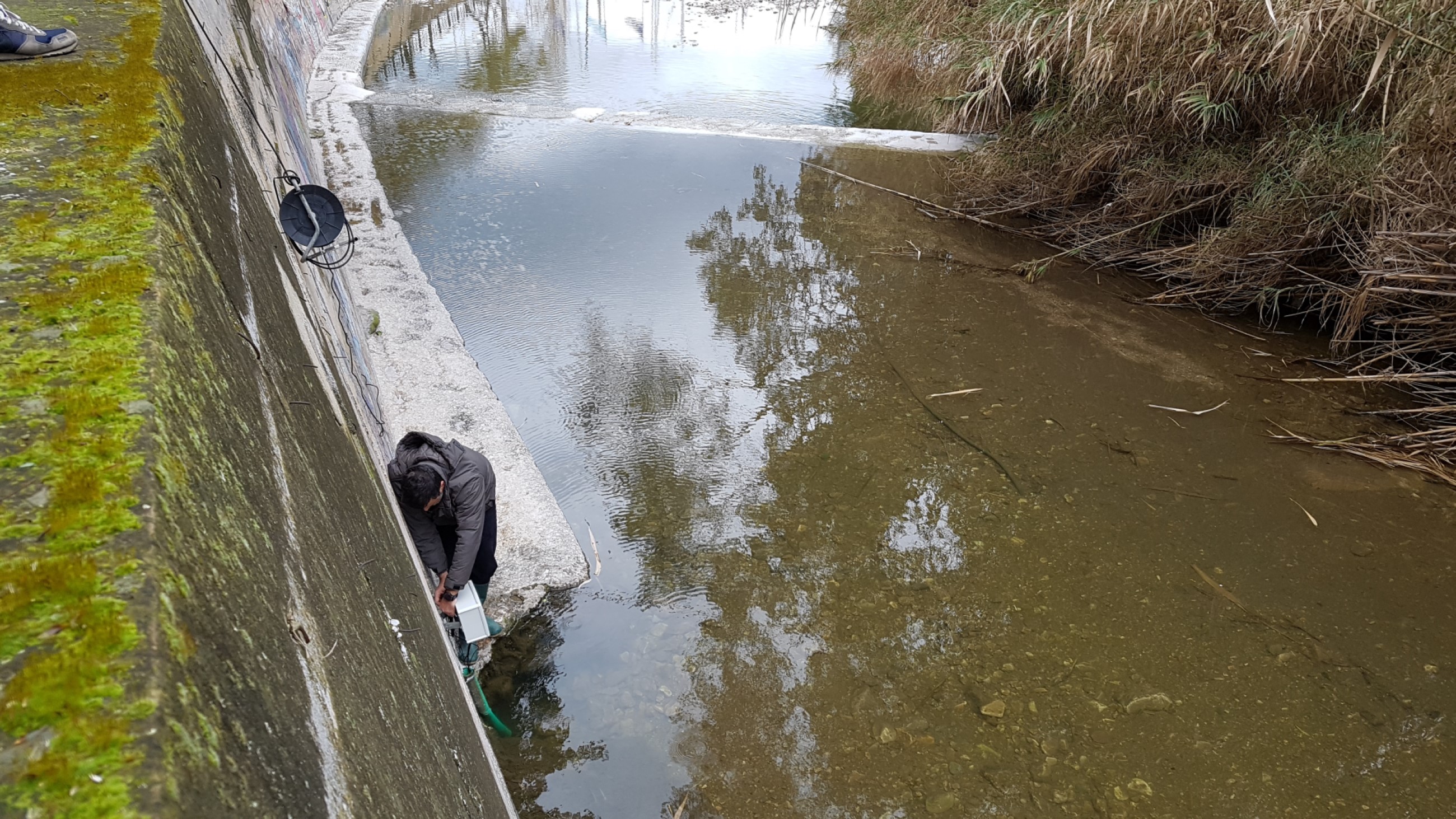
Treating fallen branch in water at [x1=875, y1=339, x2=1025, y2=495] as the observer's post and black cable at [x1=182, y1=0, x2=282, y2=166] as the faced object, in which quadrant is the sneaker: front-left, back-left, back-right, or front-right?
front-left

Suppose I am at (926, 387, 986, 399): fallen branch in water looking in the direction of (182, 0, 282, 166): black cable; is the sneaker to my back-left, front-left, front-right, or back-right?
front-left

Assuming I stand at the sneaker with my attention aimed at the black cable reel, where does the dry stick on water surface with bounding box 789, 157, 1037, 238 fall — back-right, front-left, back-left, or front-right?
front-left

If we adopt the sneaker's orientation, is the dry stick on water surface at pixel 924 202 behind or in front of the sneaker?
in front

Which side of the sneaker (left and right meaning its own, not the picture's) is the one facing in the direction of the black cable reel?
front

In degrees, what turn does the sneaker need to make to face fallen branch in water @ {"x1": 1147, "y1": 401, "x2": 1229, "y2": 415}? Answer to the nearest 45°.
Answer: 0° — it already faces it

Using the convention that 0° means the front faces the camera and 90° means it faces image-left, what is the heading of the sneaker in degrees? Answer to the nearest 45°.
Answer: approximately 270°

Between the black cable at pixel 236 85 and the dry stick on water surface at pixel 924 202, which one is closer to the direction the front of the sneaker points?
the dry stick on water surface
